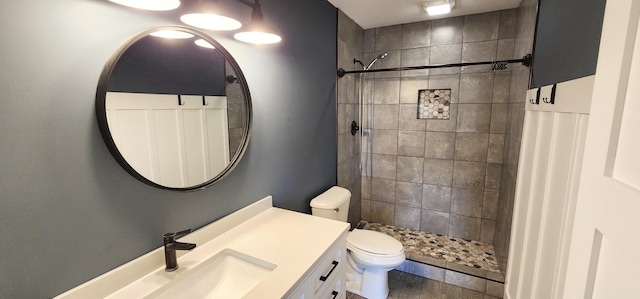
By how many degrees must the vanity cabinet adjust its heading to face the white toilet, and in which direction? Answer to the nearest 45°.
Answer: approximately 90° to its left

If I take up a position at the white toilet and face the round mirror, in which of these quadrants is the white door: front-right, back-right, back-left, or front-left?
front-left

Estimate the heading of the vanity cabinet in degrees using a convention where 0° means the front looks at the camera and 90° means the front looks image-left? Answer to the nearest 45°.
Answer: approximately 315°

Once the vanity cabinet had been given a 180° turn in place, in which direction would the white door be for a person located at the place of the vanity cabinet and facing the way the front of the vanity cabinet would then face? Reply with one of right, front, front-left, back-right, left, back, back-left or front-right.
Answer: back

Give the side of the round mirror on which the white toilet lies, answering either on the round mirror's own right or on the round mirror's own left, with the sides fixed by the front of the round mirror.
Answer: on the round mirror's own left

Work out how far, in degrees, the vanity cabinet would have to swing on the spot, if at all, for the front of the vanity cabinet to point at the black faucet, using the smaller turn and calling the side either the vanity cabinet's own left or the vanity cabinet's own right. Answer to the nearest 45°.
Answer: approximately 135° to the vanity cabinet's own right

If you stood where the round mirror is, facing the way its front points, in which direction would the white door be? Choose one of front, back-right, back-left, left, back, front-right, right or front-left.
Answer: front

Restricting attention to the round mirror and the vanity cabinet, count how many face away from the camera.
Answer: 0
